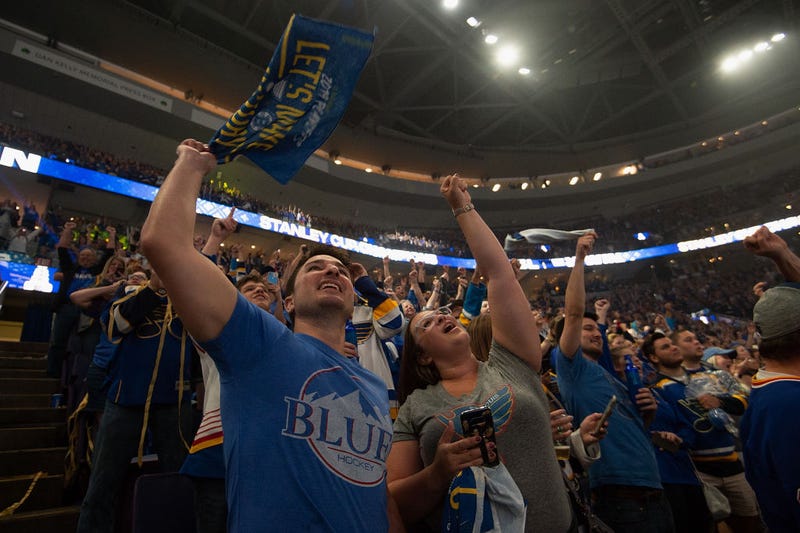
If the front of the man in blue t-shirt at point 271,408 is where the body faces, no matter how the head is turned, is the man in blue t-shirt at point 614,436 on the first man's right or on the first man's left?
on the first man's left

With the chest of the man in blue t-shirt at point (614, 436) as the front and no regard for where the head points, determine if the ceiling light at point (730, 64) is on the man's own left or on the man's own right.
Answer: on the man's own left

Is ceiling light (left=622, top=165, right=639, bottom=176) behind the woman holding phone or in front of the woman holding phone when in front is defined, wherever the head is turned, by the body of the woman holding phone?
behind

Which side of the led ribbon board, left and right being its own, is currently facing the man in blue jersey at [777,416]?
front

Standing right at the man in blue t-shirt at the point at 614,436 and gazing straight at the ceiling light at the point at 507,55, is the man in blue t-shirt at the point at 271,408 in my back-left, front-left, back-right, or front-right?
back-left

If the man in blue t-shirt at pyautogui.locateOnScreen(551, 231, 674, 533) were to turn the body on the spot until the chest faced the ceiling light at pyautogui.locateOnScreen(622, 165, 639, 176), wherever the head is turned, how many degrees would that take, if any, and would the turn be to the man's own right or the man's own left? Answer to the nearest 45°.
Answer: approximately 135° to the man's own left

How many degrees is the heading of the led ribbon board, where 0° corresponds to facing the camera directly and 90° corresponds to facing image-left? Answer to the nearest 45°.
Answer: approximately 0°

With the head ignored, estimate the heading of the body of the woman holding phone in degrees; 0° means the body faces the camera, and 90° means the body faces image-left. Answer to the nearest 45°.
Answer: approximately 0°

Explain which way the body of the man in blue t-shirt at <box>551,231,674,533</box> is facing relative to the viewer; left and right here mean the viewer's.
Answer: facing the viewer and to the right of the viewer

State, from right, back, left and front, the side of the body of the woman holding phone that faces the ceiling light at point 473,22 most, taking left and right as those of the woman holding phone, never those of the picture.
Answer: back

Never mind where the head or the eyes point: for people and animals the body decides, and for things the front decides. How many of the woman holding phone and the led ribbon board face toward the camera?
2
